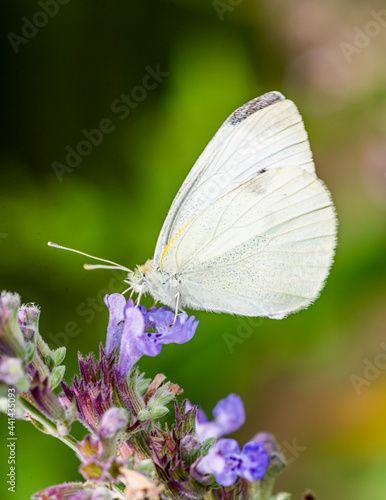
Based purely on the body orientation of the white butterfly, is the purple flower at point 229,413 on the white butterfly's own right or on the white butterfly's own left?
on the white butterfly's own left

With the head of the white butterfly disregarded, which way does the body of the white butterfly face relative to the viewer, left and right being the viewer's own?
facing to the left of the viewer
